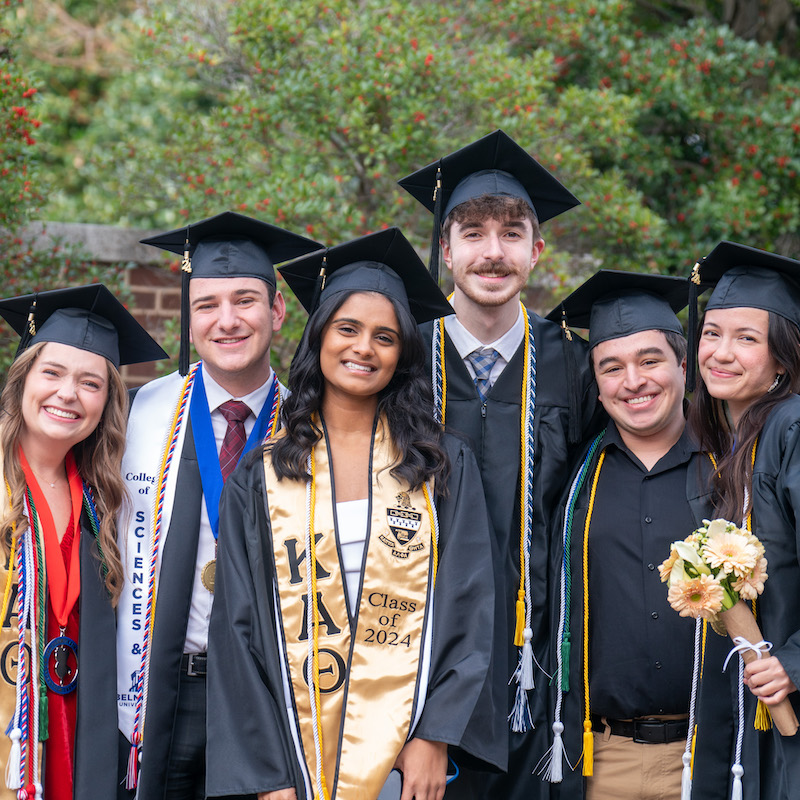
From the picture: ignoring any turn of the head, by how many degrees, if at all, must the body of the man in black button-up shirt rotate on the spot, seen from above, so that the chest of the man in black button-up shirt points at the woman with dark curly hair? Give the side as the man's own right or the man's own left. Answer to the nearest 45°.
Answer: approximately 45° to the man's own right

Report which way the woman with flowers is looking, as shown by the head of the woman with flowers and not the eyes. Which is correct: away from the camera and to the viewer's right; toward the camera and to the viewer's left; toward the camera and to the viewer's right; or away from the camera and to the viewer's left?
toward the camera and to the viewer's left

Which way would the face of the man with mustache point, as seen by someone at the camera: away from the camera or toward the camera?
toward the camera

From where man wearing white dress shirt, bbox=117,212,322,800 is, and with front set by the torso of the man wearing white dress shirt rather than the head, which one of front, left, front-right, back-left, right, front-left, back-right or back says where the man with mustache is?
left

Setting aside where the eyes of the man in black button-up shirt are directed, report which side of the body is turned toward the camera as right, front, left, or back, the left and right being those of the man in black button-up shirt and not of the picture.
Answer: front

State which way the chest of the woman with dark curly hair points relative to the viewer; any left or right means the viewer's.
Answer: facing the viewer

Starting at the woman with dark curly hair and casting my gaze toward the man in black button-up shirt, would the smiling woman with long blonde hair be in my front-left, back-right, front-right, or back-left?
back-left

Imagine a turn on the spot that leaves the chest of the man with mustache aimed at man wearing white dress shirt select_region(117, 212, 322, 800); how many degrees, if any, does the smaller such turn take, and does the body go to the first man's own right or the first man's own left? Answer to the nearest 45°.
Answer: approximately 90° to the first man's own right

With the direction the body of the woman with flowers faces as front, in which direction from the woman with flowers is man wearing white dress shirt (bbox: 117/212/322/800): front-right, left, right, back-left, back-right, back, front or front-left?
front-right

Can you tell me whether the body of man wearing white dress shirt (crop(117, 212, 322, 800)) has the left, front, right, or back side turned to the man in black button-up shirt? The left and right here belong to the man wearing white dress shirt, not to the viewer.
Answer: left
